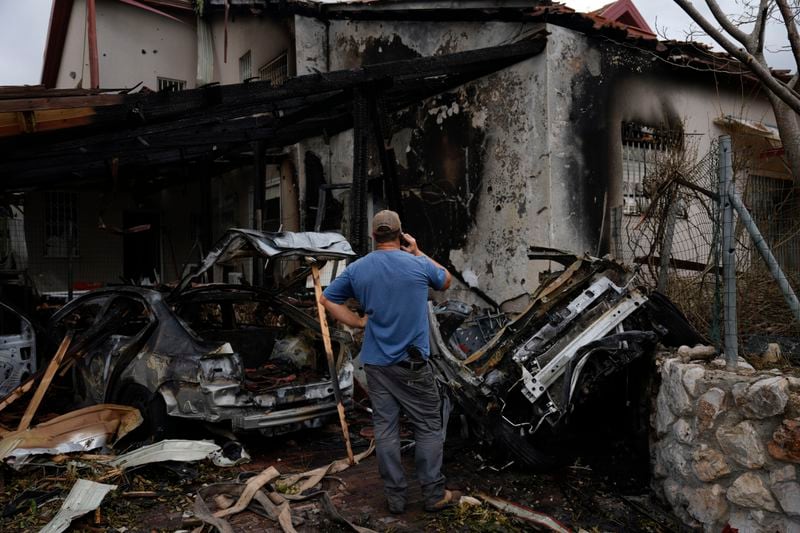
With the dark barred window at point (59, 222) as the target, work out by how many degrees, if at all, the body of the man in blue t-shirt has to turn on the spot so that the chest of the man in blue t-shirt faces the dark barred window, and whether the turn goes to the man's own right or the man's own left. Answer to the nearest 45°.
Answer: approximately 45° to the man's own left

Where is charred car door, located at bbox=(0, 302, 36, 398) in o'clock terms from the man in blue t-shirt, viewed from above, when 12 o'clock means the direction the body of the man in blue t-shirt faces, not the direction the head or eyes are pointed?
The charred car door is roughly at 10 o'clock from the man in blue t-shirt.

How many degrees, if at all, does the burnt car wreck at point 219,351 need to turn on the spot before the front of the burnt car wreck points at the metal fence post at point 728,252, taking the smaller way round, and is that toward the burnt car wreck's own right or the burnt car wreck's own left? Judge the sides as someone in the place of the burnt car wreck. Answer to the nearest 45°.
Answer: approximately 180°

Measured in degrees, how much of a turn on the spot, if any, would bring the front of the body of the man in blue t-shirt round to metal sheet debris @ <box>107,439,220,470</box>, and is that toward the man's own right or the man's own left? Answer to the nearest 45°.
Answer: approximately 45° to the man's own left

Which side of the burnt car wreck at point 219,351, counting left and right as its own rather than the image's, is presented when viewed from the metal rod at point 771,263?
back

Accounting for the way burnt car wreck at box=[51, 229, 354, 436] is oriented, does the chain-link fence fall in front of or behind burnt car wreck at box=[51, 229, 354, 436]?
behind

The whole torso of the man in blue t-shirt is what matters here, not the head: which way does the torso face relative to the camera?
away from the camera

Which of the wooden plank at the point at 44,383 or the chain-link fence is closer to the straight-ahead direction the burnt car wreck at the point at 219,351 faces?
the wooden plank

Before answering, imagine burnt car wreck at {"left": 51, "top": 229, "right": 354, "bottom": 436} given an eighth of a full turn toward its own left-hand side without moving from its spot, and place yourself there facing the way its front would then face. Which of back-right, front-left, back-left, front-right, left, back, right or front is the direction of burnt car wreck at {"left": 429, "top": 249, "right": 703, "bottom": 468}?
back-left

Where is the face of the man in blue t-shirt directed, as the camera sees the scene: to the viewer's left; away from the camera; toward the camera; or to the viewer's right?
away from the camera

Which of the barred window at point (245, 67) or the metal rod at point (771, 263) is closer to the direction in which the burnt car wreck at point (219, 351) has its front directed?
the barred window

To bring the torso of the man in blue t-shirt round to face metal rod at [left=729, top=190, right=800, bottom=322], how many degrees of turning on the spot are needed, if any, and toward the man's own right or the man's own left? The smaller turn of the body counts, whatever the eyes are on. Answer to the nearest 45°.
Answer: approximately 90° to the man's own right

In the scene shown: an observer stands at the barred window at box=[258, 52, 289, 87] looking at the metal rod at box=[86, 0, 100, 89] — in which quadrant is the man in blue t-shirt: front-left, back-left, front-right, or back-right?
back-left

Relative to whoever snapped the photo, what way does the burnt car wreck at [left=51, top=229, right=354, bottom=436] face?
facing away from the viewer and to the left of the viewer
